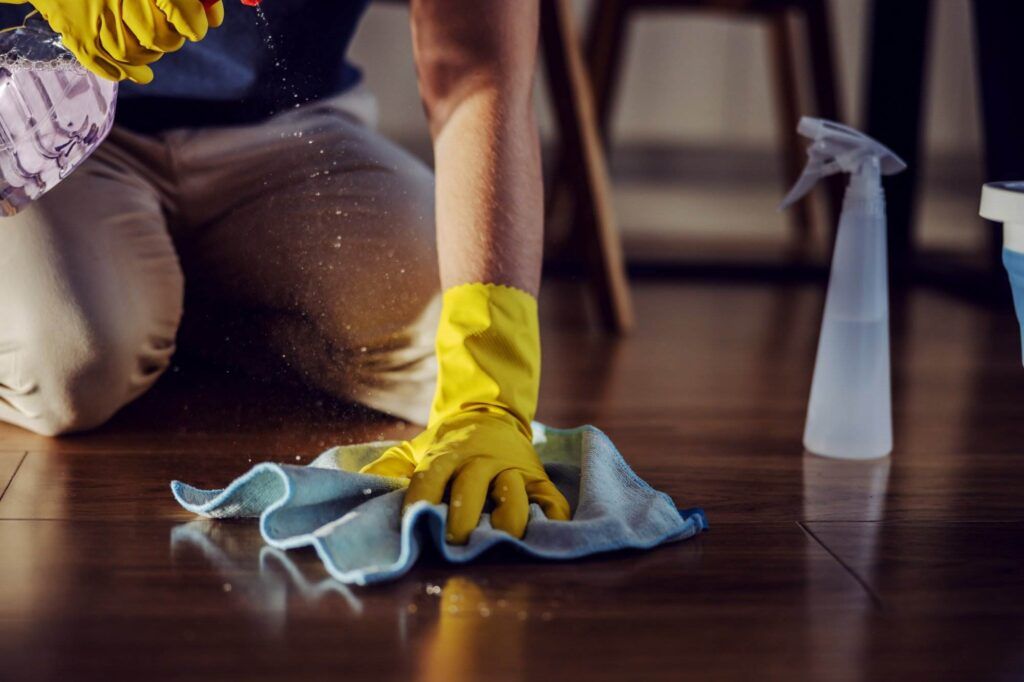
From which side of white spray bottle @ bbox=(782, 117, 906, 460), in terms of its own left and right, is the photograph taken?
left
